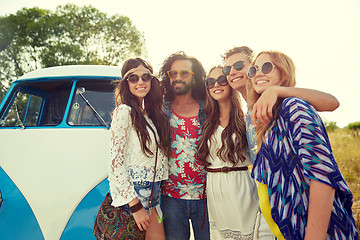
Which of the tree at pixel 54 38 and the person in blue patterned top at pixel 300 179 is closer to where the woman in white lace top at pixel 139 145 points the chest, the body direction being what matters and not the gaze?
the person in blue patterned top

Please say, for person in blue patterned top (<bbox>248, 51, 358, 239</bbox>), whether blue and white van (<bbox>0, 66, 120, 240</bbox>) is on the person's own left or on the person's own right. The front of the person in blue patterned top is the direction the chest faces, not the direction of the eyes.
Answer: on the person's own right

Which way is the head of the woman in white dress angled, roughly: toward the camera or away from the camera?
toward the camera

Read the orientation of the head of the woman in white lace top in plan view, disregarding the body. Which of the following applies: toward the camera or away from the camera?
toward the camera

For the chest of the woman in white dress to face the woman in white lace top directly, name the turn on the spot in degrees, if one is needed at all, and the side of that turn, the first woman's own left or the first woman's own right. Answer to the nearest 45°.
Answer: approximately 90° to the first woman's own right

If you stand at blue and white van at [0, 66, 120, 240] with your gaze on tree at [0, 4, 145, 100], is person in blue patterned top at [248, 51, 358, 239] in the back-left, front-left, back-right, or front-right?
back-right

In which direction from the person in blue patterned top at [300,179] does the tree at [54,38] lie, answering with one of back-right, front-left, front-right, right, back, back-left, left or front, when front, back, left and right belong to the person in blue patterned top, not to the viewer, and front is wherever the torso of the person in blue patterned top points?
right

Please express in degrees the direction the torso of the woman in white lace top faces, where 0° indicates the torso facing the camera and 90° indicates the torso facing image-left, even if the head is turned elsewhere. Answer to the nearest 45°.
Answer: approximately 315°

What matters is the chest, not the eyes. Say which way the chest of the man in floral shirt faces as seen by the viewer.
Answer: toward the camera

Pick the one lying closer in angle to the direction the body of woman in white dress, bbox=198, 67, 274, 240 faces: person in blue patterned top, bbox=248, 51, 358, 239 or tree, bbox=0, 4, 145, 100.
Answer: the person in blue patterned top

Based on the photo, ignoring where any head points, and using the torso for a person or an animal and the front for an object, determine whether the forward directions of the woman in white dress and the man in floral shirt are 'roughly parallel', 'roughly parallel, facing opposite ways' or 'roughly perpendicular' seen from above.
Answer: roughly parallel
